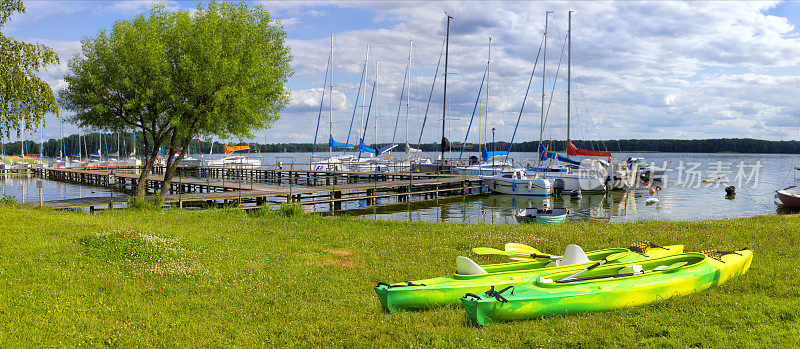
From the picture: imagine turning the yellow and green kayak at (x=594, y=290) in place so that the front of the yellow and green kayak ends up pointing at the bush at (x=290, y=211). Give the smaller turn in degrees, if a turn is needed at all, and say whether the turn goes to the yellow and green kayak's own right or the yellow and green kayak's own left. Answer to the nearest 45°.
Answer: approximately 90° to the yellow and green kayak's own left

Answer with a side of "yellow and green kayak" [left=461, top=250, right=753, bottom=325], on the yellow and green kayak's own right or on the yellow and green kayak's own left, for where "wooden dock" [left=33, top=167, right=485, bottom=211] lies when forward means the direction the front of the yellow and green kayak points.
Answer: on the yellow and green kayak's own left

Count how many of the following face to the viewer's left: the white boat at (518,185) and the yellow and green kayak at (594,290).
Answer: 1
